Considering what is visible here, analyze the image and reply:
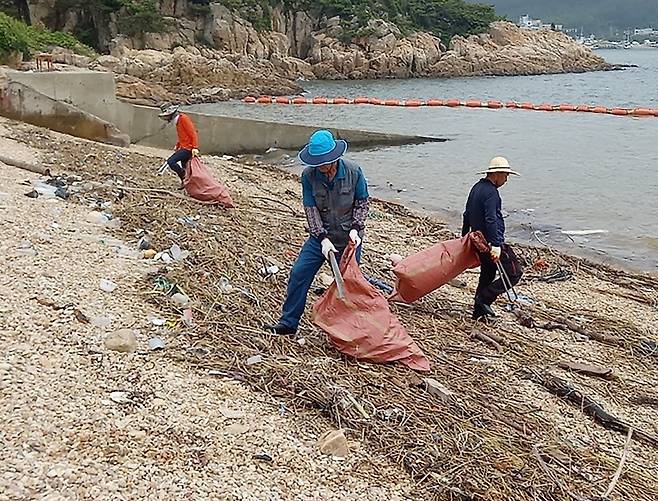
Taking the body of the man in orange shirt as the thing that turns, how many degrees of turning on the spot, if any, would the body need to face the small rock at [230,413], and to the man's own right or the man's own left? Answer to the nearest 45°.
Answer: approximately 90° to the man's own left

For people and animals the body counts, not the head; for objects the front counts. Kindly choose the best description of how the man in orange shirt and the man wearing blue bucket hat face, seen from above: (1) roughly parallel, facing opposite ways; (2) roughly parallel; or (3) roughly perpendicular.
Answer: roughly perpendicular

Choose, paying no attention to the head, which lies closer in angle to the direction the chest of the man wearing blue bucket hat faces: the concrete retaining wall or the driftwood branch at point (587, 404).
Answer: the driftwood branch

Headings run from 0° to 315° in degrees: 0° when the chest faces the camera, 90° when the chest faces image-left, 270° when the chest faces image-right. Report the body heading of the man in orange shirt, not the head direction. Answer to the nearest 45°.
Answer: approximately 90°

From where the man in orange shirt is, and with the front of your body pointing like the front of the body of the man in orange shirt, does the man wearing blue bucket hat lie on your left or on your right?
on your left
